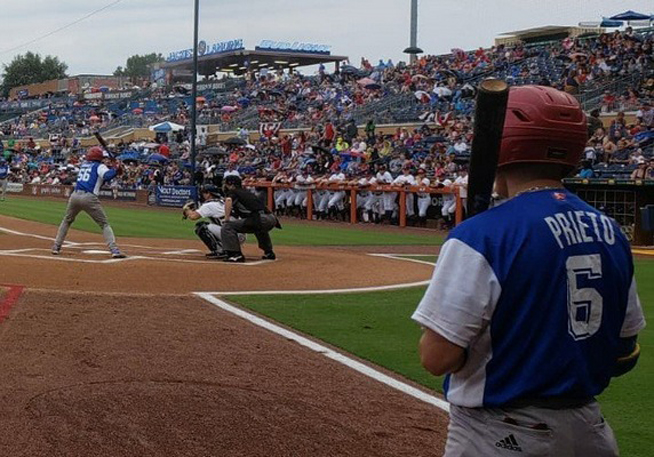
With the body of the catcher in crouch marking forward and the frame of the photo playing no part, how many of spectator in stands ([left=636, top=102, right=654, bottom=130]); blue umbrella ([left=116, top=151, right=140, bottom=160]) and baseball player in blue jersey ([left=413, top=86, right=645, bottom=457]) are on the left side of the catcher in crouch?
1

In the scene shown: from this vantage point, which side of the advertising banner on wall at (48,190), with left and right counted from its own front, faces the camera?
front

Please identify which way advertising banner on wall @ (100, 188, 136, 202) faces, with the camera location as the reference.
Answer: facing the viewer

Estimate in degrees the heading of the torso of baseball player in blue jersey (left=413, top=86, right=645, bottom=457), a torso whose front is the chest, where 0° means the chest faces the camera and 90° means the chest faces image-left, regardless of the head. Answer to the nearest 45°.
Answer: approximately 135°

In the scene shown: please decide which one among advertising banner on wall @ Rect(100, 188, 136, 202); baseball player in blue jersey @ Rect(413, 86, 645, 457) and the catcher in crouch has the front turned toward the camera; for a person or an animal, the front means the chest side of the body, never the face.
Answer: the advertising banner on wall

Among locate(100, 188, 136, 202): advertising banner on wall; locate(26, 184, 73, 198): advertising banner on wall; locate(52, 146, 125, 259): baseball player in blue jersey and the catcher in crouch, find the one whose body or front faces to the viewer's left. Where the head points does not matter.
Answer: the catcher in crouch

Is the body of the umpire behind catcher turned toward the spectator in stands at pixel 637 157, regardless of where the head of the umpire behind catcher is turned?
no

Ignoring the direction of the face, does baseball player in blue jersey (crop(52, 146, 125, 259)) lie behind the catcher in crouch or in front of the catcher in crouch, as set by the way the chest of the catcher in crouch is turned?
in front

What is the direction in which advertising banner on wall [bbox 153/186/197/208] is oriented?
toward the camera

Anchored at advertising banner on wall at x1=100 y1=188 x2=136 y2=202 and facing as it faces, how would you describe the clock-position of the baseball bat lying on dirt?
The baseball bat lying on dirt is roughly at 12 o'clock from the advertising banner on wall.

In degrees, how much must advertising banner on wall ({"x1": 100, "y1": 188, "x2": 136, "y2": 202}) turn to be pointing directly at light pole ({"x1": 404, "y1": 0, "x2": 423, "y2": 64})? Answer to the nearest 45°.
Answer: approximately 180°

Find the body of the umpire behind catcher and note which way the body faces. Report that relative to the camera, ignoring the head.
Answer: to the viewer's left

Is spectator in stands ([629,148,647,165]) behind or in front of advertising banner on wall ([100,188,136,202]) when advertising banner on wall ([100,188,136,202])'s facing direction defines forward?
in front
